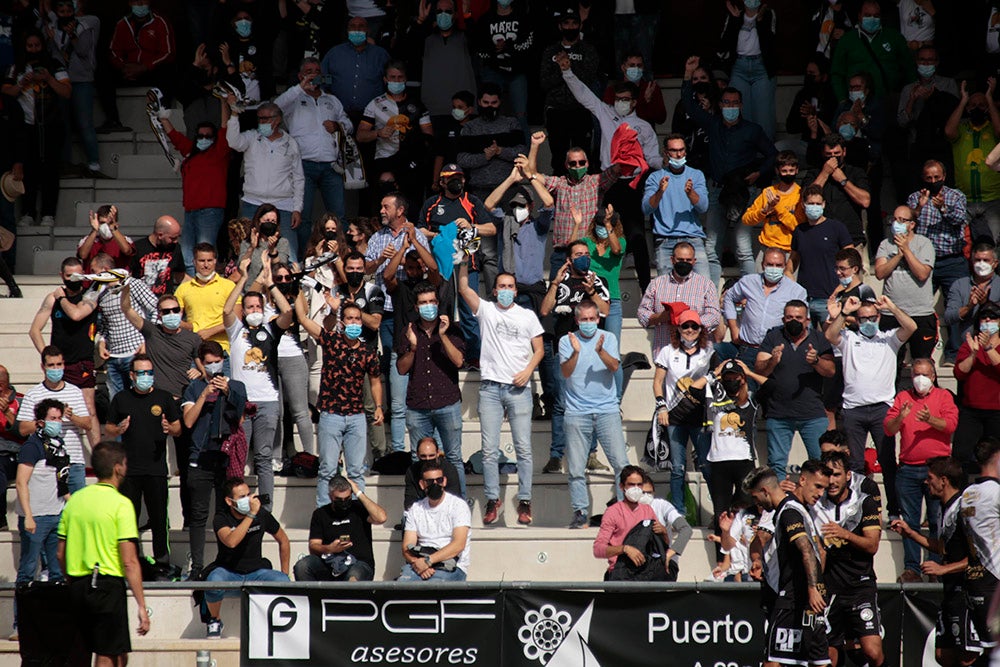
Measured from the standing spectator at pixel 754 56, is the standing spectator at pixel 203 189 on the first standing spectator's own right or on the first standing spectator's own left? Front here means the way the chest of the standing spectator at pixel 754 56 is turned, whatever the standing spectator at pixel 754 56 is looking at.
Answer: on the first standing spectator's own right

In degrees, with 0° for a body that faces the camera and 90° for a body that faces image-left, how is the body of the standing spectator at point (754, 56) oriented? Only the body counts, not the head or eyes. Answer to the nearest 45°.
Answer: approximately 0°

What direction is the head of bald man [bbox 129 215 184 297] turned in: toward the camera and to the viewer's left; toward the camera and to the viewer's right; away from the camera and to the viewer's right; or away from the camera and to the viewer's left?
toward the camera and to the viewer's right

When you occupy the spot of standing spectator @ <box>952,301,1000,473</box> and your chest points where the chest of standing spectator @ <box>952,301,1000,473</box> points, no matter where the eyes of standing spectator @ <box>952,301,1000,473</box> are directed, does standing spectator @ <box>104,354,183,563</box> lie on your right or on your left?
on your right

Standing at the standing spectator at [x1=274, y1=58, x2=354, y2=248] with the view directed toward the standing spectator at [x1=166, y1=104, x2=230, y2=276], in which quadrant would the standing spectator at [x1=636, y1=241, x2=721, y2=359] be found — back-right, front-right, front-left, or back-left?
back-left

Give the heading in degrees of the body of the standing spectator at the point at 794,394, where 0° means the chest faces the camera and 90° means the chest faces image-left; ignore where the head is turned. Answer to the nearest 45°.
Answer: approximately 0°

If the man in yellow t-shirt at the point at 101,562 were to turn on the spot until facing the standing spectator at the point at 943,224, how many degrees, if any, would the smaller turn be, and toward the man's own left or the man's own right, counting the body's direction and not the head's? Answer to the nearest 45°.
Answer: approximately 45° to the man's own right

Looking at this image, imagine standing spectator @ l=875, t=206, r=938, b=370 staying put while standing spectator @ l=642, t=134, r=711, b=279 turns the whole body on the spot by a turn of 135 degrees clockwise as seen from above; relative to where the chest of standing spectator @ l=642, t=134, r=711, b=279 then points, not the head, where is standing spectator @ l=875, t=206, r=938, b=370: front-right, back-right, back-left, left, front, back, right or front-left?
back-right
